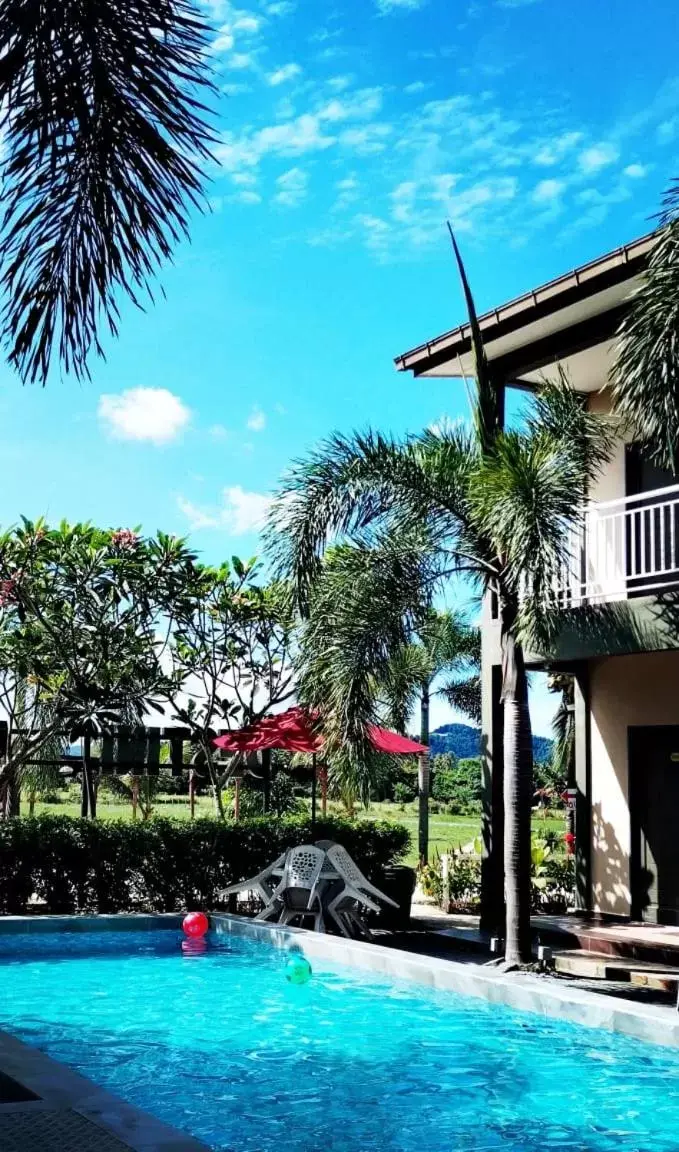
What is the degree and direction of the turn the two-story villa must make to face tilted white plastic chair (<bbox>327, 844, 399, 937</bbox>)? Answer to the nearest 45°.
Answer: approximately 45° to its right

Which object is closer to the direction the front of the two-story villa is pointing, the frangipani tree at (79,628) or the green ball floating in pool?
the green ball floating in pool

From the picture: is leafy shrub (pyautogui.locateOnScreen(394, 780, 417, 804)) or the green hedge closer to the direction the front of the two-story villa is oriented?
the green hedge

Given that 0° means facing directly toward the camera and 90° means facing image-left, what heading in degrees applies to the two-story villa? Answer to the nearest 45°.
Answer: approximately 45°

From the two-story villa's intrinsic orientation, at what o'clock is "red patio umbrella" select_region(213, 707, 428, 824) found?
The red patio umbrella is roughly at 2 o'clock from the two-story villa.

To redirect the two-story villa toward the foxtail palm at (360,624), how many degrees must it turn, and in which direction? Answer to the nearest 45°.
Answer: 0° — it already faces it

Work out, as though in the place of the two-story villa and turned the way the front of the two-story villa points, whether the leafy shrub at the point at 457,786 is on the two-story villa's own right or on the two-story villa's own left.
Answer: on the two-story villa's own right

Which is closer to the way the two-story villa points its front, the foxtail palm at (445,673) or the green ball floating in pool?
the green ball floating in pool

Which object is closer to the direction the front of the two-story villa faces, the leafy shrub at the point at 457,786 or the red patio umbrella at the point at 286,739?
the red patio umbrella
